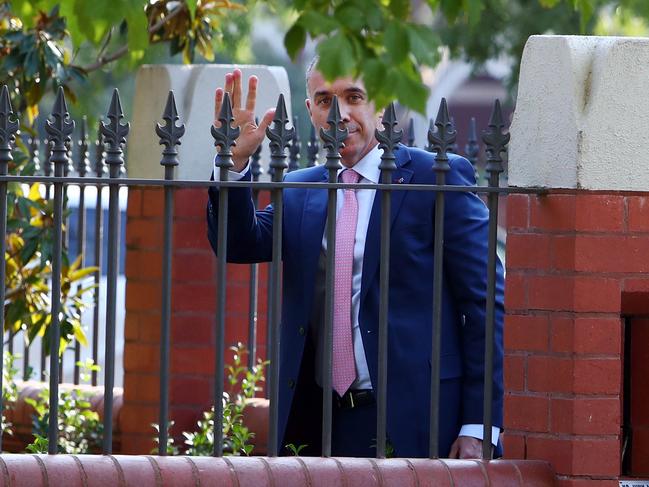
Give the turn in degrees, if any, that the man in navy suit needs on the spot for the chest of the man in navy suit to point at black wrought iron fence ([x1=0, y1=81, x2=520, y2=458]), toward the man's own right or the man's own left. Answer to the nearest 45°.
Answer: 0° — they already face it

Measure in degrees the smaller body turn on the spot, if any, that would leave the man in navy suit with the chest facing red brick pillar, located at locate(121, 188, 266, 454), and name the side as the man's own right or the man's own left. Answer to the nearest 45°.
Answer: approximately 90° to the man's own right

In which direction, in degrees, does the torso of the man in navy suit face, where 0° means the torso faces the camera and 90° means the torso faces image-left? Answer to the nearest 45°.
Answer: approximately 45°

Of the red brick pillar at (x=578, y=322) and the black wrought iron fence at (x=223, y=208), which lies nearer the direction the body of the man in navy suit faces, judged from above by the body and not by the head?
the black wrought iron fence

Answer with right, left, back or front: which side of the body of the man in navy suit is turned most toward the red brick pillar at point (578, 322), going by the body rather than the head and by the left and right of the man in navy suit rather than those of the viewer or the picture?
left
